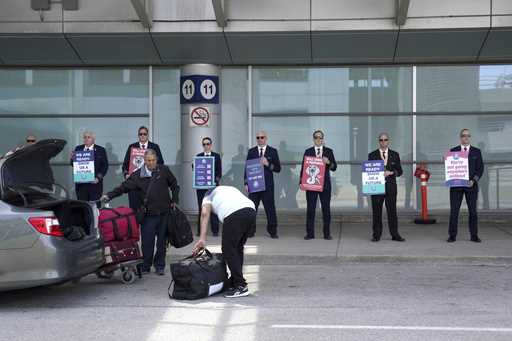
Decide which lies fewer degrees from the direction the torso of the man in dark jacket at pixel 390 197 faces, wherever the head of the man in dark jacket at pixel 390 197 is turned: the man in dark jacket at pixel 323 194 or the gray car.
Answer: the gray car

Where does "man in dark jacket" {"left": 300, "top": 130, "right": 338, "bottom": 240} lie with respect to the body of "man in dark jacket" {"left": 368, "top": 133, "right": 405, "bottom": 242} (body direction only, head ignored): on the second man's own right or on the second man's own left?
on the second man's own right

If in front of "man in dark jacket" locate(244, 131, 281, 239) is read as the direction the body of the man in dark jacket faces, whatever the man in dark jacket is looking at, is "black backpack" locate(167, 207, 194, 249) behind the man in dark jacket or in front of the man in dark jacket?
in front

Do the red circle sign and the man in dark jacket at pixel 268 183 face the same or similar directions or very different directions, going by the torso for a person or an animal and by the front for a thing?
same or similar directions

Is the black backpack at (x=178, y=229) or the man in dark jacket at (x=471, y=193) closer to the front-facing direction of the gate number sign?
the black backpack

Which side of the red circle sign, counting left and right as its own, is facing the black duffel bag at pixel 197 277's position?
front

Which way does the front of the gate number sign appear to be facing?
toward the camera

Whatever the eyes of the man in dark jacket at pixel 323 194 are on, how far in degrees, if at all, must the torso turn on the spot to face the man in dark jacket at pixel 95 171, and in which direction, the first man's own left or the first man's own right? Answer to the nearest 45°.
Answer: approximately 90° to the first man's own right

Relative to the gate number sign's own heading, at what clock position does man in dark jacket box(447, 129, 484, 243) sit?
The man in dark jacket is roughly at 10 o'clock from the gate number sign.

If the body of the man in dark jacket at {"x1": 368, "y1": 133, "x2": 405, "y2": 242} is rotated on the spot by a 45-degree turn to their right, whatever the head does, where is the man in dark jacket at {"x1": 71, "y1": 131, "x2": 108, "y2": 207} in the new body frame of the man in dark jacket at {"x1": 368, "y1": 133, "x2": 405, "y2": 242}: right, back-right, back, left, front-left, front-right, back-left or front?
front-right

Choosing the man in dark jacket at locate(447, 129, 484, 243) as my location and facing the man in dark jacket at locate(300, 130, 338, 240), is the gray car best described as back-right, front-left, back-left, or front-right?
front-left

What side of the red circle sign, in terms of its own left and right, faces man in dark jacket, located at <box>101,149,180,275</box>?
front

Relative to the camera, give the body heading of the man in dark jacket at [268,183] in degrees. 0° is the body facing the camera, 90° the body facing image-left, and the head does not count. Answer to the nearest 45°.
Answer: approximately 0°

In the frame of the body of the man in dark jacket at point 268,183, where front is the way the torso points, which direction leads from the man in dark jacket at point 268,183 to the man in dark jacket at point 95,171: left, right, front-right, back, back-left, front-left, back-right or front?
right

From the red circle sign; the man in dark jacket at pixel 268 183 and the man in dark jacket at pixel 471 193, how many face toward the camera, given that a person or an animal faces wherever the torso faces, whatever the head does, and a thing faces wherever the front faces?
3

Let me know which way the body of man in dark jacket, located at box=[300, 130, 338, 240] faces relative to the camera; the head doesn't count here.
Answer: toward the camera
